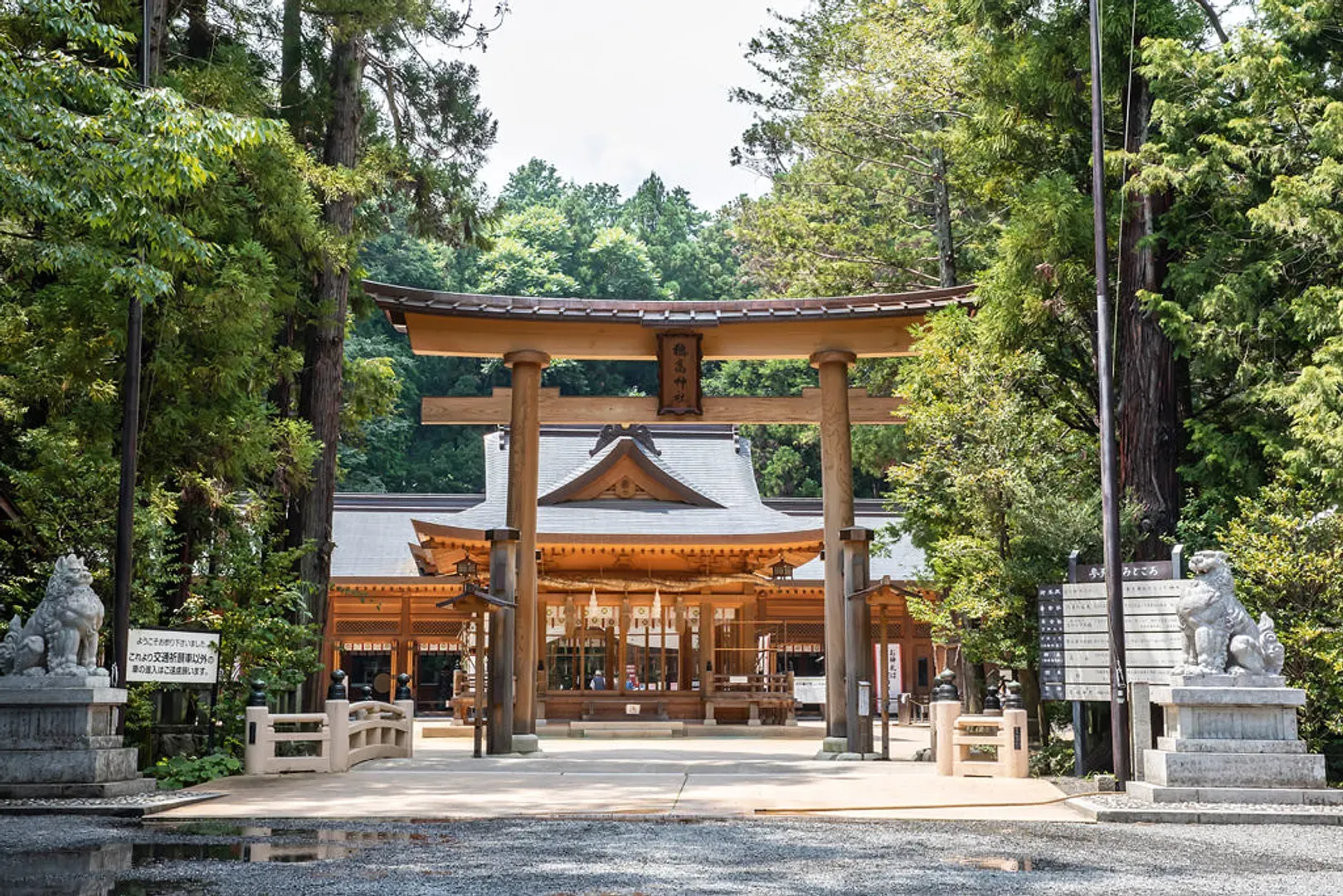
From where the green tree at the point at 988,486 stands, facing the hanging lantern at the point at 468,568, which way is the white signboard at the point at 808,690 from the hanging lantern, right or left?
right

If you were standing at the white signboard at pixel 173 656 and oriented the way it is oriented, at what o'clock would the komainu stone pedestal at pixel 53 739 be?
The komainu stone pedestal is roughly at 1 o'clock from the white signboard.

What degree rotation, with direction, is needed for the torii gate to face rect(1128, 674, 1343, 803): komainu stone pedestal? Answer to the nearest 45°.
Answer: approximately 45° to its left

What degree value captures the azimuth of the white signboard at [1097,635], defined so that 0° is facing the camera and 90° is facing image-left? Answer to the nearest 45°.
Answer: approximately 0°

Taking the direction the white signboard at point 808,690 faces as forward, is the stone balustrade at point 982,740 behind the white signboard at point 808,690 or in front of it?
in front

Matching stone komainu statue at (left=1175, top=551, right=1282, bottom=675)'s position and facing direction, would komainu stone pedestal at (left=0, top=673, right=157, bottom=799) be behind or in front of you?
in front

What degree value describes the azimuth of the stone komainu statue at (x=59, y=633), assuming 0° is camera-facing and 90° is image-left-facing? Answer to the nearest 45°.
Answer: approximately 315°

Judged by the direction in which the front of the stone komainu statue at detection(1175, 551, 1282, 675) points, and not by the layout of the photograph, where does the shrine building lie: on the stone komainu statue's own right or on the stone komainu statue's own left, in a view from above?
on the stone komainu statue's own right

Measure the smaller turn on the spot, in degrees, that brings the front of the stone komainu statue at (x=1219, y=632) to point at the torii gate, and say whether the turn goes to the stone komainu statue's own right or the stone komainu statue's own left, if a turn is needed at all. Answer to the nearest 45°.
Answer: approximately 90° to the stone komainu statue's own right

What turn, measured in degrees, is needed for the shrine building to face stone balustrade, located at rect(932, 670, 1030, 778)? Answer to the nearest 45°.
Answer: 0° — it already faces it
